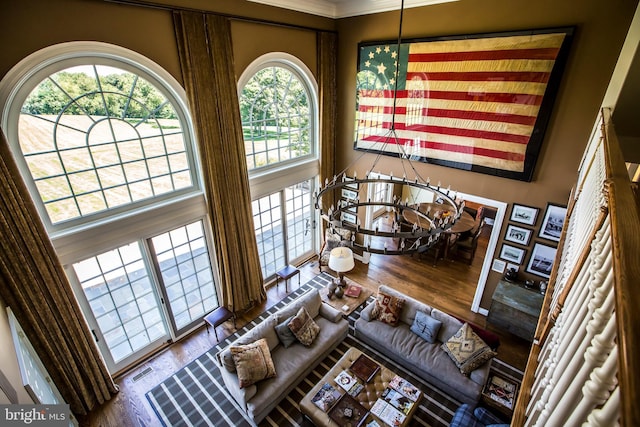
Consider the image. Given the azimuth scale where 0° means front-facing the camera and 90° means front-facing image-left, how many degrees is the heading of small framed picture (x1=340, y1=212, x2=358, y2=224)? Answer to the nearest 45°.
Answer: approximately 45°

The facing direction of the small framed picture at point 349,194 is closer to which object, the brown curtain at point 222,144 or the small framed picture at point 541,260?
the brown curtain

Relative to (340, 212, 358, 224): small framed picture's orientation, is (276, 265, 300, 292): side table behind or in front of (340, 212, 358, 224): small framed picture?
in front

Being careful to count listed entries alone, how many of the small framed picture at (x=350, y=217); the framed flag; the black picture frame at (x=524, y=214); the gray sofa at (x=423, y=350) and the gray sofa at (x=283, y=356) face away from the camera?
0

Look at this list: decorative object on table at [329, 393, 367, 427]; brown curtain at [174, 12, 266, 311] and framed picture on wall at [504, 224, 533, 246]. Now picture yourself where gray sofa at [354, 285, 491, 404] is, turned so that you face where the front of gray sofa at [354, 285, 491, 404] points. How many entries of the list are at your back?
1

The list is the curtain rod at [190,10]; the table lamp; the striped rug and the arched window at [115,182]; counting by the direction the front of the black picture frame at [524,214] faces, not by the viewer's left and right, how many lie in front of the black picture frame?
4

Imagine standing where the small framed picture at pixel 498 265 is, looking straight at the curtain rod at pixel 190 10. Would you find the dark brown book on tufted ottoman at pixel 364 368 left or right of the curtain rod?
left

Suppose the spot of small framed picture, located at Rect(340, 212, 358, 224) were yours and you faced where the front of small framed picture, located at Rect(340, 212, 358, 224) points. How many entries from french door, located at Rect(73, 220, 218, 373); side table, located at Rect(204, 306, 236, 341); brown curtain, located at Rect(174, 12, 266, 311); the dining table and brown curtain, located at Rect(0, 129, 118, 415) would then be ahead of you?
4

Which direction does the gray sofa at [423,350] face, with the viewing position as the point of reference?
facing the viewer and to the left of the viewer

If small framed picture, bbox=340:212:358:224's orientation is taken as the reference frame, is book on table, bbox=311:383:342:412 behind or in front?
in front

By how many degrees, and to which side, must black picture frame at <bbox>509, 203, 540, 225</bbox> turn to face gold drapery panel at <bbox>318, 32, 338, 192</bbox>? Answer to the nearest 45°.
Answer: approximately 45° to its right

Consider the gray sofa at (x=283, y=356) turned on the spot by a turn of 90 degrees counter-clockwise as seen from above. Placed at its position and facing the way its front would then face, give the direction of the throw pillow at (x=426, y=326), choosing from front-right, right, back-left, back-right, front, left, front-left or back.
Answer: front-right

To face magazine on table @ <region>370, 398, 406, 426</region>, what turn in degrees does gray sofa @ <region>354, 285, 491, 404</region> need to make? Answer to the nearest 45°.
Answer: approximately 45° to its left

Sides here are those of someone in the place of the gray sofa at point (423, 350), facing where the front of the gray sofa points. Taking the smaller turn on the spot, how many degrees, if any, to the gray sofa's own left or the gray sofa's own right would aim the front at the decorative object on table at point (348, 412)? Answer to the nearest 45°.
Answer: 0° — it already faces it

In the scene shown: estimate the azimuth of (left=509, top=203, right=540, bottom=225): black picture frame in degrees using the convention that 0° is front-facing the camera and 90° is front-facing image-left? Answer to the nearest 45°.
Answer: approximately 45°

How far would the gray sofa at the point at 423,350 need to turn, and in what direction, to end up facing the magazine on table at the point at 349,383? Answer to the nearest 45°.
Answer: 0° — it already faces it
